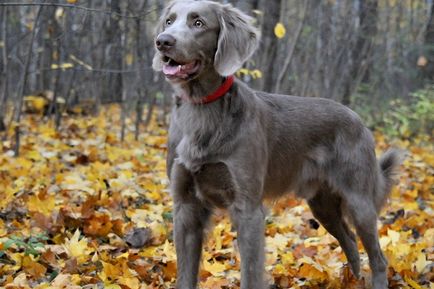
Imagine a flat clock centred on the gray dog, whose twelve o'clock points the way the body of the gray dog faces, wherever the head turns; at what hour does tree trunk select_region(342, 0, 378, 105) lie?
The tree trunk is roughly at 5 o'clock from the gray dog.

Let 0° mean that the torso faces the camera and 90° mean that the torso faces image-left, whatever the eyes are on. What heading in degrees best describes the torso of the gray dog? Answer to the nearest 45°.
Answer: approximately 45°

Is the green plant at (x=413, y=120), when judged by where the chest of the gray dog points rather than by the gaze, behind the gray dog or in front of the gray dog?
behind

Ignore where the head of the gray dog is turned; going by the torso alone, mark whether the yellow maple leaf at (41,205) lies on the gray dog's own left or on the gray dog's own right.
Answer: on the gray dog's own right

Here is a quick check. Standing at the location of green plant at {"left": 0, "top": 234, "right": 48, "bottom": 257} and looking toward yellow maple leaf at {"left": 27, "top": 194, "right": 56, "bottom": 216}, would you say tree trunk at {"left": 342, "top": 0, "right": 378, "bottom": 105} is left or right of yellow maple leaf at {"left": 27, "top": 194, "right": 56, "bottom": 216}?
right

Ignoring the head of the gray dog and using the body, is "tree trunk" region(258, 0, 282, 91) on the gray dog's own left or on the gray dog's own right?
on the gray dog's own right

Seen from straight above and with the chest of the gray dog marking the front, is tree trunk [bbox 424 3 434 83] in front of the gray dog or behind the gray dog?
behind

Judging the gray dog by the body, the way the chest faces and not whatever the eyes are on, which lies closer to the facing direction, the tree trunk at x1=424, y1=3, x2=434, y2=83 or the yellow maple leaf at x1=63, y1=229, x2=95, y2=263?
the yellow maple leaf
